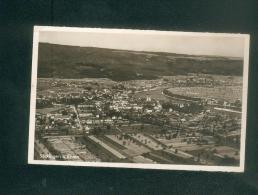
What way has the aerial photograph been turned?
toward the camera
